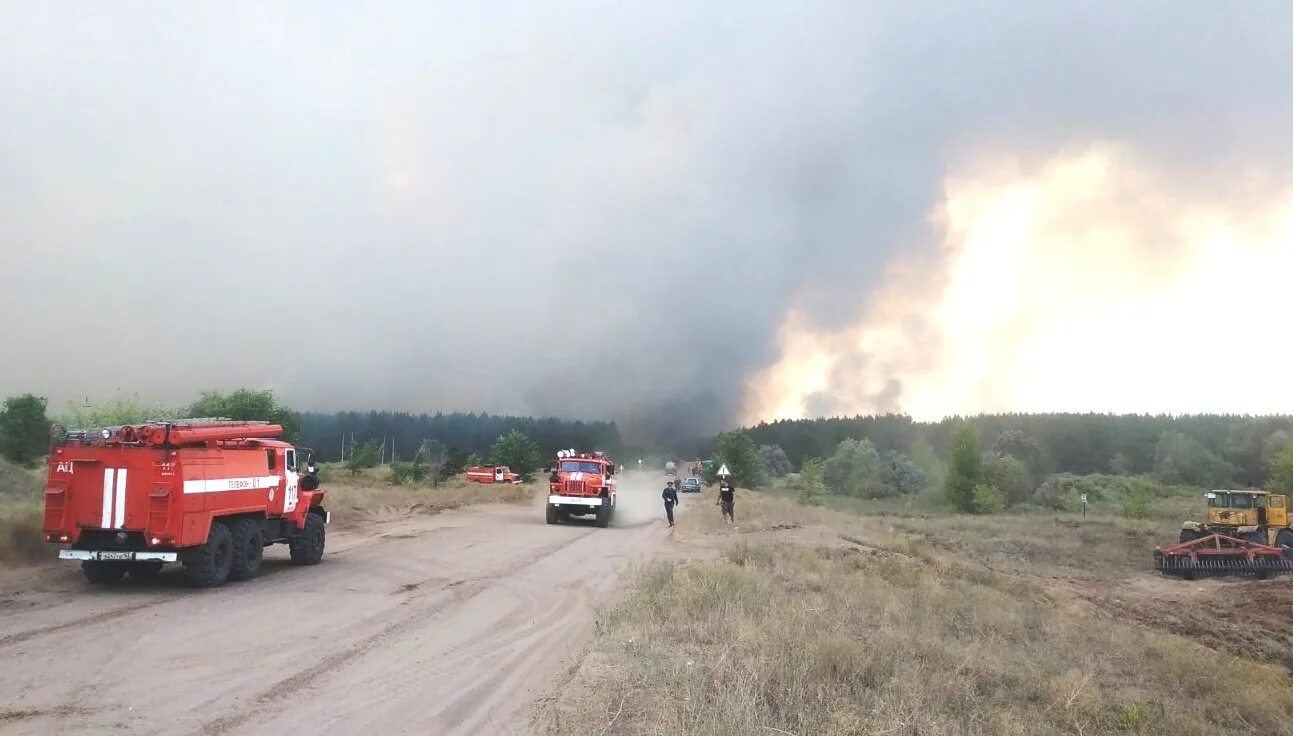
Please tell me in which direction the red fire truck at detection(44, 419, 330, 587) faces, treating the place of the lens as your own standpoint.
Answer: facing away from the viewer and to the right of the viewer

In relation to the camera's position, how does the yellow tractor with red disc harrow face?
facing away from the viewer and to the right of the viewer

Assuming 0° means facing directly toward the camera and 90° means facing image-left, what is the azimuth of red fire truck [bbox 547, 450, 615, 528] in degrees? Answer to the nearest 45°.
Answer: approximately 0°

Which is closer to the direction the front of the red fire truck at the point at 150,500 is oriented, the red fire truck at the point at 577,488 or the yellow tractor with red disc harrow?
the red fire truck
